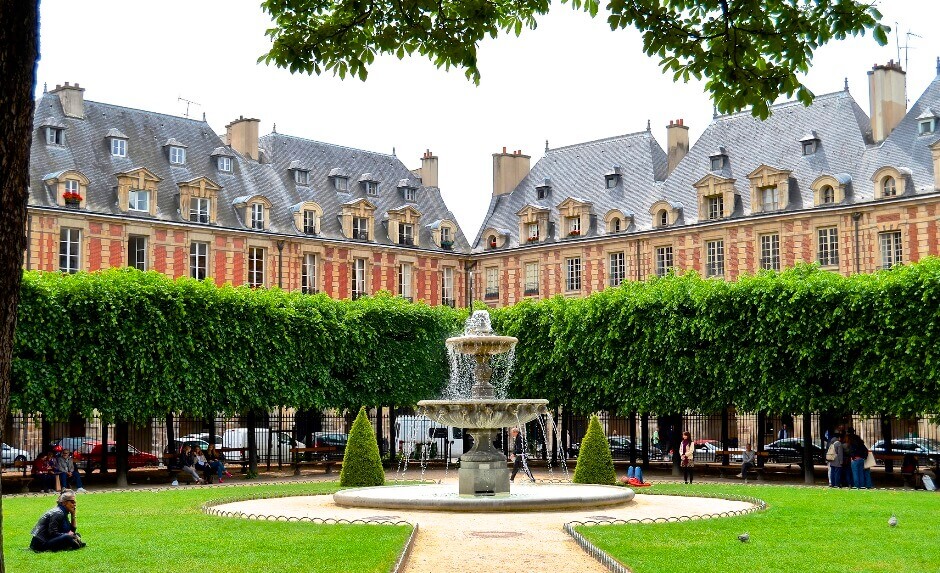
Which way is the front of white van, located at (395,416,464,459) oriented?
to the viewer's right

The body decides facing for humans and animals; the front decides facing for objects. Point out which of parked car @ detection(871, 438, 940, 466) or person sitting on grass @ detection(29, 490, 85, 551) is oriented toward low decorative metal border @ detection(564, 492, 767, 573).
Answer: the person sitting on grass

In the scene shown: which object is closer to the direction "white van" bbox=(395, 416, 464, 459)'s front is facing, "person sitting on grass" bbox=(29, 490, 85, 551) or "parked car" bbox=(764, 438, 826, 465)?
the parked car
